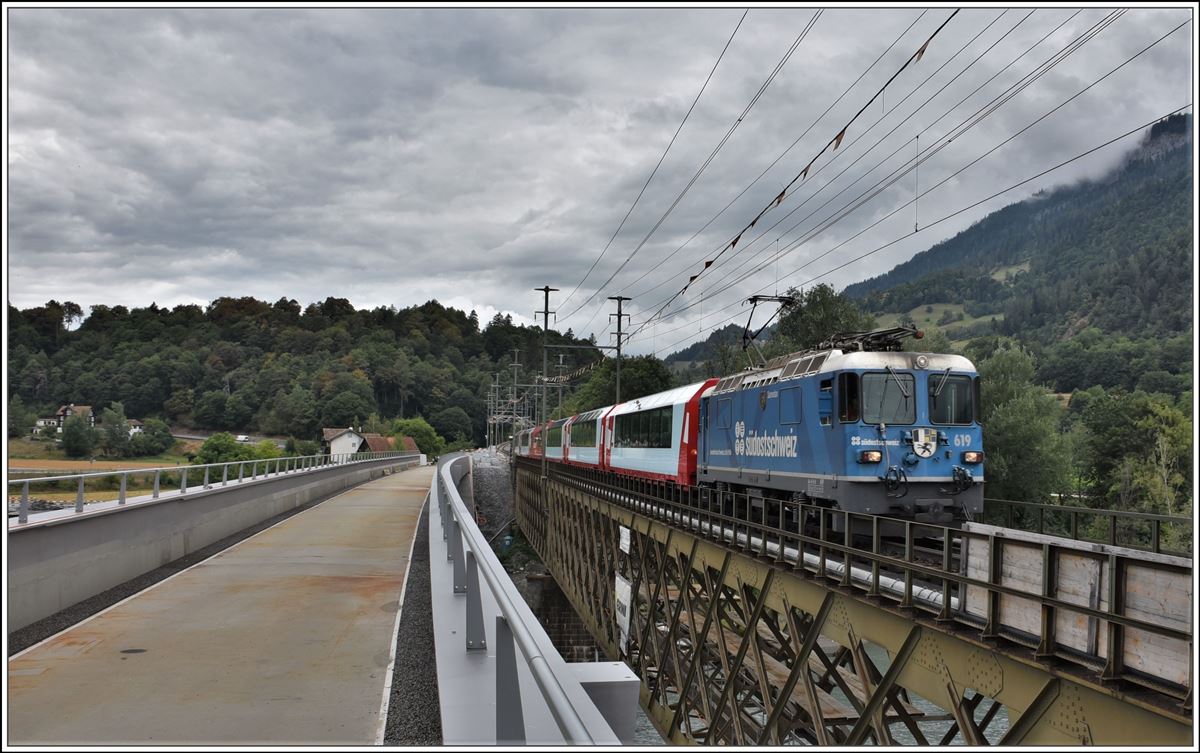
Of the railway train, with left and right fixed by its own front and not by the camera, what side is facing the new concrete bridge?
right

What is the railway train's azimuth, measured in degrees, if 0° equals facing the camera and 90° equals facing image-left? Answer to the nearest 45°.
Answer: approximately 315°

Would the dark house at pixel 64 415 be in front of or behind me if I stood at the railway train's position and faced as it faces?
behind
